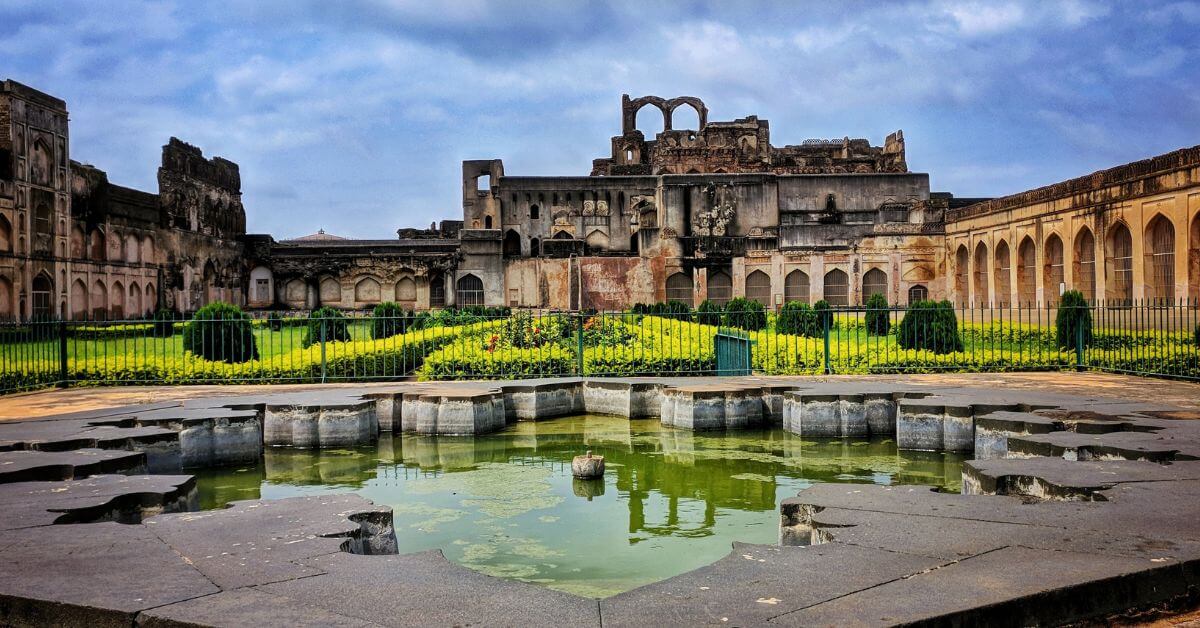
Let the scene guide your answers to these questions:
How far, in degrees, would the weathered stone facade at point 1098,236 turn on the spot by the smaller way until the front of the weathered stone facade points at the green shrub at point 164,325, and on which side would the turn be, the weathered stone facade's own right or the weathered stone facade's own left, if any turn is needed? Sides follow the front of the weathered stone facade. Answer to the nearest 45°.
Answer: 0° — it already faces it

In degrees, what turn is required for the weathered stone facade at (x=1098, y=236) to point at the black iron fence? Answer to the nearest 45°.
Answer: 0° — it already faces it

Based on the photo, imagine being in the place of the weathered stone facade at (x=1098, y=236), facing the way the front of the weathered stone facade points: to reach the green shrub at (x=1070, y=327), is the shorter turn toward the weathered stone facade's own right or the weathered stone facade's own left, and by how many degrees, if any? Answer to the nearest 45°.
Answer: approximately 45° to the weathered stone facade's own left

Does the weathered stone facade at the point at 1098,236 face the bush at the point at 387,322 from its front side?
yes

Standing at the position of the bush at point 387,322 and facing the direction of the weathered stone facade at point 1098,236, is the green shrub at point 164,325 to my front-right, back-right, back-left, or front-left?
back-left

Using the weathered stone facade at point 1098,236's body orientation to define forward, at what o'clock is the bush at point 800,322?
The bush is roughly at 12 o'clock from the weathered stone facade.

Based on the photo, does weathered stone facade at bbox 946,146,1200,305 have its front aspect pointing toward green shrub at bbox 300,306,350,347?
yes

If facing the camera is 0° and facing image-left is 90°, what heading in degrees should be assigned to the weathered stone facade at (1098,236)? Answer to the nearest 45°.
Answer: approximately 45°
